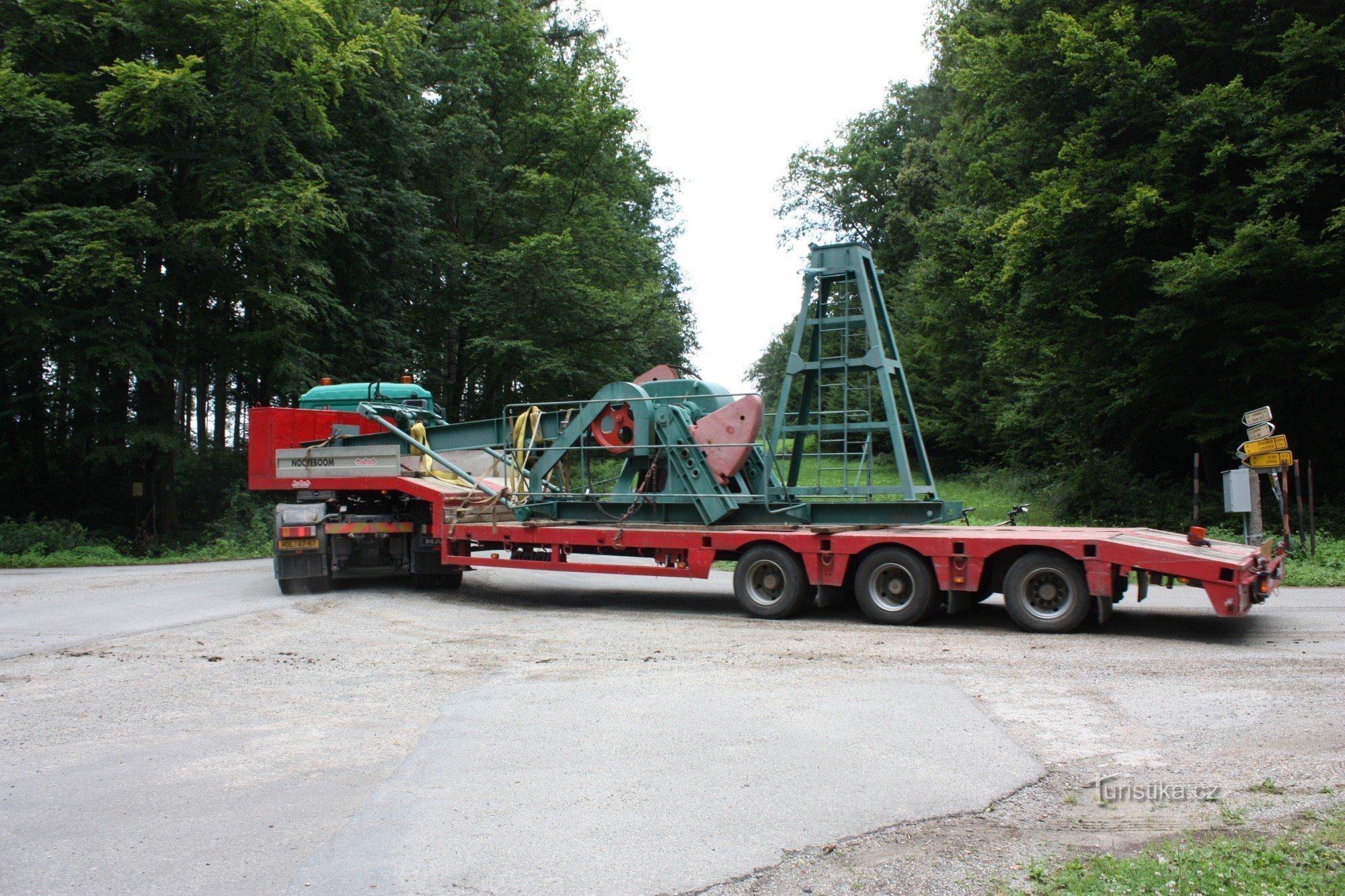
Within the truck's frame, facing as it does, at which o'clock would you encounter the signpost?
The signpost is roughly at 4 o'clock from the truck.

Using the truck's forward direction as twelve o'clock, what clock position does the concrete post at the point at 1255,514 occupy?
The concrete post is roughly at 4 o'clock from the truck.

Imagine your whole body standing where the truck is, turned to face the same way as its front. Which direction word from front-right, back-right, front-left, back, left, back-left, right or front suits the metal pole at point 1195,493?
right

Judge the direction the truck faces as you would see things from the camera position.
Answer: facing away from the viewer and to the left of the viewer

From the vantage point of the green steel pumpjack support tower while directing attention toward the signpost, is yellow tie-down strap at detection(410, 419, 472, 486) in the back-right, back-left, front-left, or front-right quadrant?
back-left

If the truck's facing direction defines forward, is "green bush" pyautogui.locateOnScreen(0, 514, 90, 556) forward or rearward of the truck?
forward
